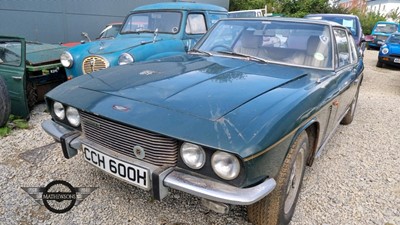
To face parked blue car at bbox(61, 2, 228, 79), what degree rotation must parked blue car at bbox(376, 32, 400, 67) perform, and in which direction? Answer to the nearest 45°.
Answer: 0° — it already faces it

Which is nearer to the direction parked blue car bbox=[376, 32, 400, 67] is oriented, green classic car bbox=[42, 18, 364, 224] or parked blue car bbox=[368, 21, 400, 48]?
the green classic car

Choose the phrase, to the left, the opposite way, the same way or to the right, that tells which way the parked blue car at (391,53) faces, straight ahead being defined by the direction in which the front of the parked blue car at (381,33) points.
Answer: the same way

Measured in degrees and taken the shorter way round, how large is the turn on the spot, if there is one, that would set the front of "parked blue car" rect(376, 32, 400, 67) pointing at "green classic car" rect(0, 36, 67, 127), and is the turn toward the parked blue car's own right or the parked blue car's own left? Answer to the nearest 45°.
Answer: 0° — it already faces it

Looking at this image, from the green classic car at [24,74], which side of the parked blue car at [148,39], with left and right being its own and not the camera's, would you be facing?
front

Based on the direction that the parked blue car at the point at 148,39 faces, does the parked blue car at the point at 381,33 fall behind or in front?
behind

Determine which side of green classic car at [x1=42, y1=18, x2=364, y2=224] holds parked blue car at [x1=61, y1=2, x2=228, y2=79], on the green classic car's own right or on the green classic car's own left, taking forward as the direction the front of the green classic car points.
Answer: on the green classic car's own right

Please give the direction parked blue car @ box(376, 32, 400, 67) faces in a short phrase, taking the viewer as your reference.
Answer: facing the viewer and to the left of the viewer

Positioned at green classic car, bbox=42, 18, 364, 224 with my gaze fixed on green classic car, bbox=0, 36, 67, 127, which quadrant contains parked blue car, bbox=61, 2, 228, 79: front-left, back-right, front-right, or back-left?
front-right

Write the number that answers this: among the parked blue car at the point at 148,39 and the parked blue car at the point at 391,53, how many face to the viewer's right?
0

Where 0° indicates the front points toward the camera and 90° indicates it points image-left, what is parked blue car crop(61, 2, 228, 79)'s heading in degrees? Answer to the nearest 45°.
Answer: approximately 45°

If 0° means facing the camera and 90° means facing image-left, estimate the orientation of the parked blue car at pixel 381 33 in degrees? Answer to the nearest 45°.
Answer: approximately 45°

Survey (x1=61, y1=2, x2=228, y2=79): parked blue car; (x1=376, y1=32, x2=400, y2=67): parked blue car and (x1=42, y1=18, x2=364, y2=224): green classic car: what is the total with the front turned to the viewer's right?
0

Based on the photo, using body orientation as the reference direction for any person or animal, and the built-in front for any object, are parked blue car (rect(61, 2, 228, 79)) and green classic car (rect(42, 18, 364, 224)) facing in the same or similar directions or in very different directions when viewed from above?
same or similar directions

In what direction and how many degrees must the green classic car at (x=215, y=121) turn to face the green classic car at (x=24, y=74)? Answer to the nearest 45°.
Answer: approximately 90° to its right

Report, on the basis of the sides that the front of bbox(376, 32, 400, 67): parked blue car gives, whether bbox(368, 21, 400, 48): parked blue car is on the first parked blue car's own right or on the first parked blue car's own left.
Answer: on the first parked blue car's own right
